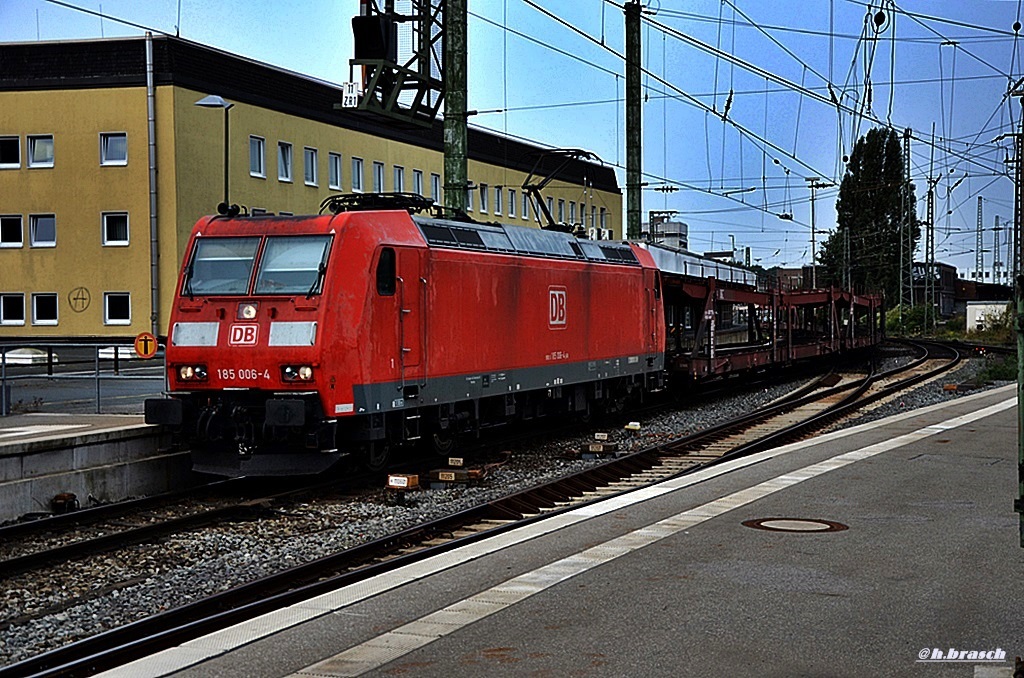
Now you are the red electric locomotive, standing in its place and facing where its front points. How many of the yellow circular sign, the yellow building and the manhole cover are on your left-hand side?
1

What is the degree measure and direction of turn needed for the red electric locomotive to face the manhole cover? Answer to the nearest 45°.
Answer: approximately 90° to its left

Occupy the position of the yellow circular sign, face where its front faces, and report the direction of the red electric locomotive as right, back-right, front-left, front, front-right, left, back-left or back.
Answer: back-left

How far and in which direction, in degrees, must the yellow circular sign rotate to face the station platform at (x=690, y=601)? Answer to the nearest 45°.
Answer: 0° — it already faces it

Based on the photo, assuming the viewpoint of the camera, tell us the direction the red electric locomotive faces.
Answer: facing the viewer and to the left of the viewer

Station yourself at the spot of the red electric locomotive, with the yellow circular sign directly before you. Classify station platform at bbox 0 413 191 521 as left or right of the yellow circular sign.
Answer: left

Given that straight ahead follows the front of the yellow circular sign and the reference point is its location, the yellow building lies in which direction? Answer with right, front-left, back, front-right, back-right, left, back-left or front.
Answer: back

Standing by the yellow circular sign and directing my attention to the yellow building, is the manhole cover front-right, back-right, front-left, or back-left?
back-right

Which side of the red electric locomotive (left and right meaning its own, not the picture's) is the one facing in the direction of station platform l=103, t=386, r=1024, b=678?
left

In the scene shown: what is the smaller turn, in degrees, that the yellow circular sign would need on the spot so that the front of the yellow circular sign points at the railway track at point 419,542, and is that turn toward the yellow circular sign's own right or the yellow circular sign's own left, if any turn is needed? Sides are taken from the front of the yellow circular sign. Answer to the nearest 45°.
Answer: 0° — it already faces it

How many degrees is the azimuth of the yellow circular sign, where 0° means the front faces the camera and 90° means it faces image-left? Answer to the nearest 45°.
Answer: approximately 0°

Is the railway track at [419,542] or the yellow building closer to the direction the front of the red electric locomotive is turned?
the railway track

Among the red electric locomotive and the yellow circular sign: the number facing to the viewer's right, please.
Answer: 0
